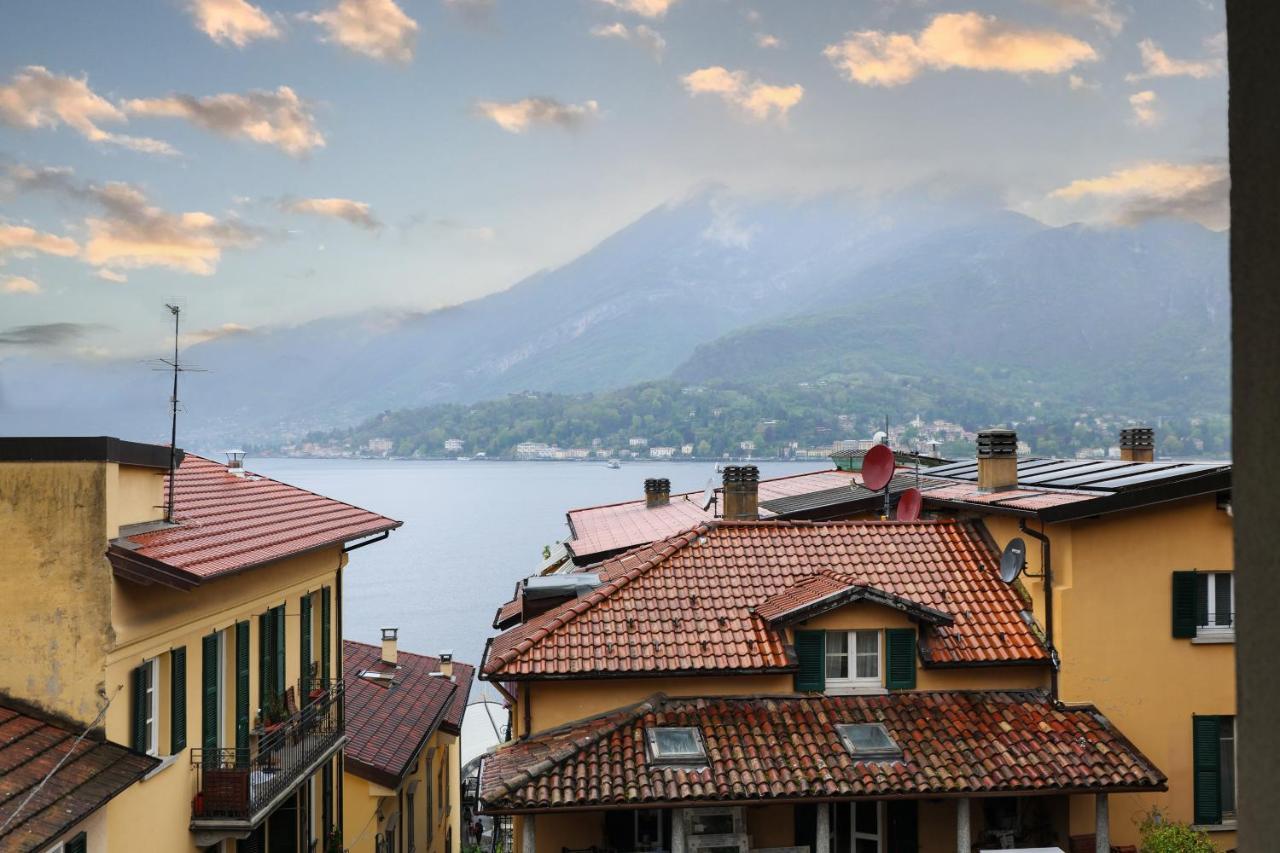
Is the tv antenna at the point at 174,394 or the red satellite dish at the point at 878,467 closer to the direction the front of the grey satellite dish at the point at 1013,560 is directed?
the tv antenna

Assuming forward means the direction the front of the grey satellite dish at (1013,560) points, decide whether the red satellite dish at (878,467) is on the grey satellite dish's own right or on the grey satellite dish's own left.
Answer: on the grey satellite dish's own right

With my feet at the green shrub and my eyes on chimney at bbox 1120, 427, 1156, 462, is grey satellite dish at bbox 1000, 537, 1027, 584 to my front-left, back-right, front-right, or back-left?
front-left

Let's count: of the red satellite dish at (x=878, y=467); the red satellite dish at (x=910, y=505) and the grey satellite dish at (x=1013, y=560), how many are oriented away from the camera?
0

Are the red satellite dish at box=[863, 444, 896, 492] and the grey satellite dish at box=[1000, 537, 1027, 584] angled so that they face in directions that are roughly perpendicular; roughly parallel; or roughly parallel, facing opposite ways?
roughly parallel

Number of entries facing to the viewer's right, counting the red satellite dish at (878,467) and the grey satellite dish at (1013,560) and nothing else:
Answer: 0

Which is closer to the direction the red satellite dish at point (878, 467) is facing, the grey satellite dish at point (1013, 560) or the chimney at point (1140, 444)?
the grey satellite dish

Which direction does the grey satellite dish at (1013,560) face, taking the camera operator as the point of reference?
facing the viewer and to the left of the viewer

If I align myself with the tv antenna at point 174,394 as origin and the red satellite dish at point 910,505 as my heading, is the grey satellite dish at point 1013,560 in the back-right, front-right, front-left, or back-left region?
front-right

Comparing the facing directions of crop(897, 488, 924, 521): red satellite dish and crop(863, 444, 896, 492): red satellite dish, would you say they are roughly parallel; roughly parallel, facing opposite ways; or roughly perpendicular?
roughly parallel

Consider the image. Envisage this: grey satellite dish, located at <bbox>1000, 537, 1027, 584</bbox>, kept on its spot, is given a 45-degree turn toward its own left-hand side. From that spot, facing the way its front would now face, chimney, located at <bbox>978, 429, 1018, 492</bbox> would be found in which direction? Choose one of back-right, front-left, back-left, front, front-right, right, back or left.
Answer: back

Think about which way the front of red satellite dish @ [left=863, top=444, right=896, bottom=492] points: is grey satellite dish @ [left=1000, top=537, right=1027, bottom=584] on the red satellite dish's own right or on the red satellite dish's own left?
on the red satellite dish's own left
